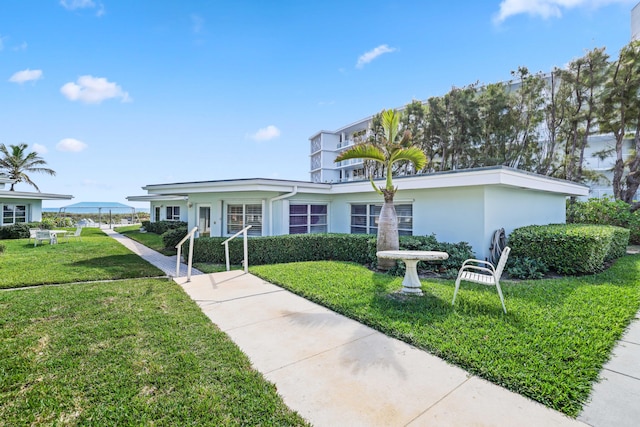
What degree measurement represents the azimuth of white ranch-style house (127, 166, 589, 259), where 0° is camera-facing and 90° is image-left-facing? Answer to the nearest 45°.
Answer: approximately 45°

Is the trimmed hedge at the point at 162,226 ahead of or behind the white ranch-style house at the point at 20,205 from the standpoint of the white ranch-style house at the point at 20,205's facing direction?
ahead

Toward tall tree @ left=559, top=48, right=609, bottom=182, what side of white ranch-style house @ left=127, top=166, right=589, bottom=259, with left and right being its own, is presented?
back

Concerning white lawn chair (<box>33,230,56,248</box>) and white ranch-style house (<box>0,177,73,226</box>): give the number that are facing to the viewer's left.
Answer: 0

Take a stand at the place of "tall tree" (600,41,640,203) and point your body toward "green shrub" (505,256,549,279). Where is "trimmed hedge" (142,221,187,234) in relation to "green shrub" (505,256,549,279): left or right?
right

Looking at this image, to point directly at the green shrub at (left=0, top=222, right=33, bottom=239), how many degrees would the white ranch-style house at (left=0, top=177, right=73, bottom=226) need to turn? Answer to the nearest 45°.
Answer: approximately 45° to its right

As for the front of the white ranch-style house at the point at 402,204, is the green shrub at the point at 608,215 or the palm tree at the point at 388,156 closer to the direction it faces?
the palm tree
